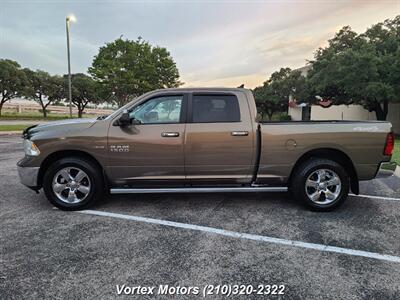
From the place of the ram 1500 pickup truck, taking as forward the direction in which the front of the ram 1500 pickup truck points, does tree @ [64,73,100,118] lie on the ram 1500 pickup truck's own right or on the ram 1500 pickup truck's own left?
on the ram 1500 pickup truck's own right

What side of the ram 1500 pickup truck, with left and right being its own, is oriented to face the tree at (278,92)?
right

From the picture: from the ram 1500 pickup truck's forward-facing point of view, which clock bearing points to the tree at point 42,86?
The tree is roughly at 2 o'clock from the ram 1500 pickup truck.

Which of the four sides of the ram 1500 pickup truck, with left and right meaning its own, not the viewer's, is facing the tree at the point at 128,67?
right

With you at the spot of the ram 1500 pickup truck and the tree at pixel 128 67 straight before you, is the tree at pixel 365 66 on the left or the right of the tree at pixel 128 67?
right

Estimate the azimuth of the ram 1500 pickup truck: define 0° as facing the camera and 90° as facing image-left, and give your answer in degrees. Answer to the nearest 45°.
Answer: approximately 90°
